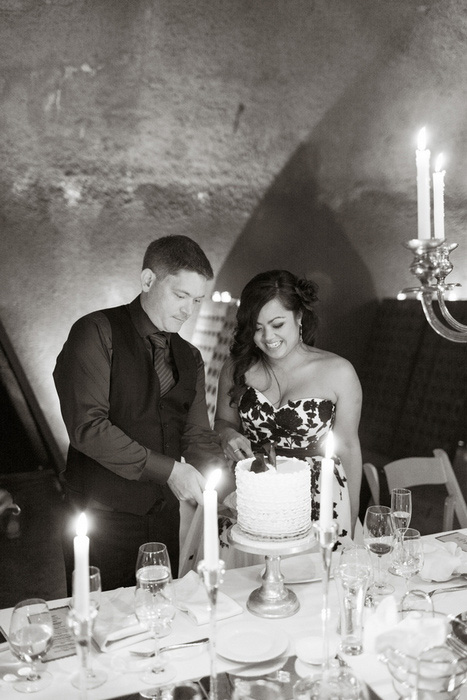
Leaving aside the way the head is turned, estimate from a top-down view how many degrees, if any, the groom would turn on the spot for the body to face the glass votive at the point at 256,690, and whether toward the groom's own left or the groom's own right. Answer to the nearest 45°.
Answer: approximately 45° to the groom's own right

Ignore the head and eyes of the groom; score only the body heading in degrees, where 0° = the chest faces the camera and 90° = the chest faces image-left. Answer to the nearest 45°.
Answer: approximately 315°

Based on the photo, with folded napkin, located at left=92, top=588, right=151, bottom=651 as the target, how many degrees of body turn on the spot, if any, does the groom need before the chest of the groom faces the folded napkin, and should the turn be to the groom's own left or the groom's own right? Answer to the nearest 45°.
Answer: approximately 45° to the groom's own right

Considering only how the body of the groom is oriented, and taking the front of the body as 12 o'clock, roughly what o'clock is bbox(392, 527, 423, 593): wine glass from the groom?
The wine glass is roughly at 12 o'clock from the groom.

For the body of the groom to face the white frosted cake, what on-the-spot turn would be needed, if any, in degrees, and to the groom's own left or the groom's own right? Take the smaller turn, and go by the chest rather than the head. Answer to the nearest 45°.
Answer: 0° — they already face it

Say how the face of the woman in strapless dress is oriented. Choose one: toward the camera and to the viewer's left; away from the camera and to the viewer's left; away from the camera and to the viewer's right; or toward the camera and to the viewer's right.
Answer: toward the camera and to the viewer's left

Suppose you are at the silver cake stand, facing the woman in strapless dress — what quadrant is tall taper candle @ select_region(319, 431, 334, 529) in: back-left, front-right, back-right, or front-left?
back-right

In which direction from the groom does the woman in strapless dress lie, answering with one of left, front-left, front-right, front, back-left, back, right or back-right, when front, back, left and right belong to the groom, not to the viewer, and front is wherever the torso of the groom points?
left

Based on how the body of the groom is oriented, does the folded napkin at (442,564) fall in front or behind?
in front

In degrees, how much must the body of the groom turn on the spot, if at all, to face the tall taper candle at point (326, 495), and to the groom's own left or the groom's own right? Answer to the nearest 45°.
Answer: approximately 45° to the groom's own right

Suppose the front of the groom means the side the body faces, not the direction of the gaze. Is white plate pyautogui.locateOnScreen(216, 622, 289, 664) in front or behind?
in front

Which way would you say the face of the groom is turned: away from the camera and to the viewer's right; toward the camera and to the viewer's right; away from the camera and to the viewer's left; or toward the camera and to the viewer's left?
toward the camera and to the viewer's right
